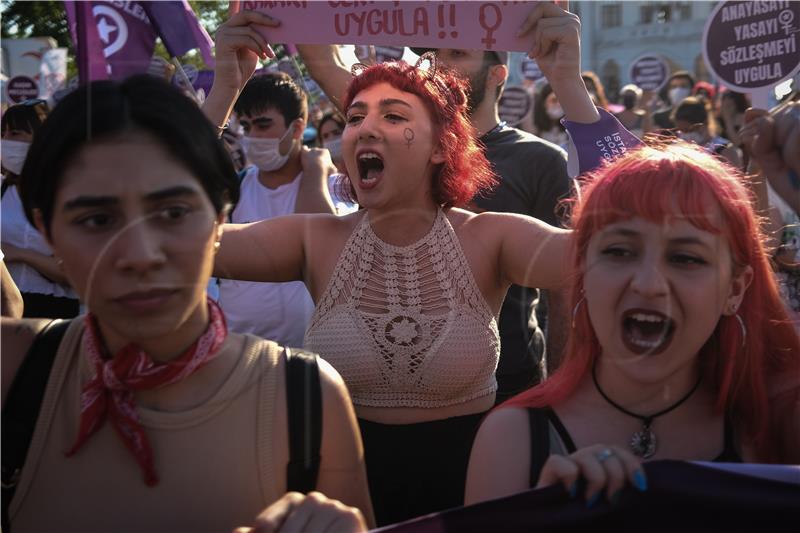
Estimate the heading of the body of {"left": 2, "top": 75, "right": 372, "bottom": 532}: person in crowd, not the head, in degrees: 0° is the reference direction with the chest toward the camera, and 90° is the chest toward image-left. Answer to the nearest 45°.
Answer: approximately 0°

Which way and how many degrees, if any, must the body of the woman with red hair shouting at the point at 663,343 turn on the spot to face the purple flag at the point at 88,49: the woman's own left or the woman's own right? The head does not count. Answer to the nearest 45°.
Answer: approximately 90° to the woman's own right

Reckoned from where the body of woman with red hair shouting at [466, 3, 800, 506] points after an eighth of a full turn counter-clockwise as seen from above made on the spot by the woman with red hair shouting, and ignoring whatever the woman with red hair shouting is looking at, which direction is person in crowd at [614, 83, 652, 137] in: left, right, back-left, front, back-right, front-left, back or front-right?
back-left

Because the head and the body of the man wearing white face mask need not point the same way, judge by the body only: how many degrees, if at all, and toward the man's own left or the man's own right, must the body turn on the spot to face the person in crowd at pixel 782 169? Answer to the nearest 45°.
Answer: approximately 90° to the man's own left

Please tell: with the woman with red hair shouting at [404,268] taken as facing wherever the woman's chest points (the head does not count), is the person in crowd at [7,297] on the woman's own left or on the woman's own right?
on the woman's own right

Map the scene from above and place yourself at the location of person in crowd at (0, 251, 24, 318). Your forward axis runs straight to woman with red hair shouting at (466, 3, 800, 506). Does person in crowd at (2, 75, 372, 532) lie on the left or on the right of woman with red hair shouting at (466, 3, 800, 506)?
right
